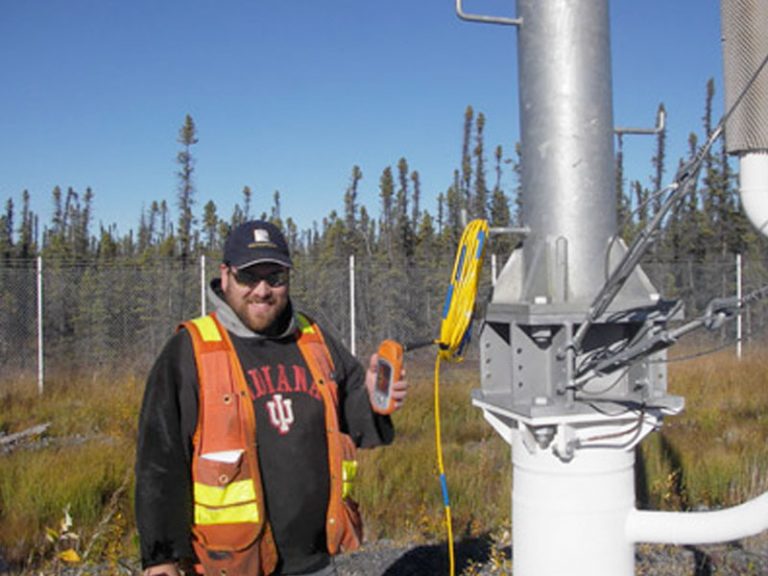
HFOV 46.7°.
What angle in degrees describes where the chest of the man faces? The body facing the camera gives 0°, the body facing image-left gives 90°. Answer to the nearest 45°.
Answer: approximately 315°

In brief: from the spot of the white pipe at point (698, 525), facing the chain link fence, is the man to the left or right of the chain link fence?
left

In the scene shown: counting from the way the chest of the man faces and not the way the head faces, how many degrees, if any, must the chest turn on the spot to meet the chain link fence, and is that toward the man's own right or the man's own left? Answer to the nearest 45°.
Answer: approximately 135° to the man's own left

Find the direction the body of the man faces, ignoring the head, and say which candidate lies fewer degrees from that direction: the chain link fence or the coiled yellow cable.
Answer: the coiled yellow cable
